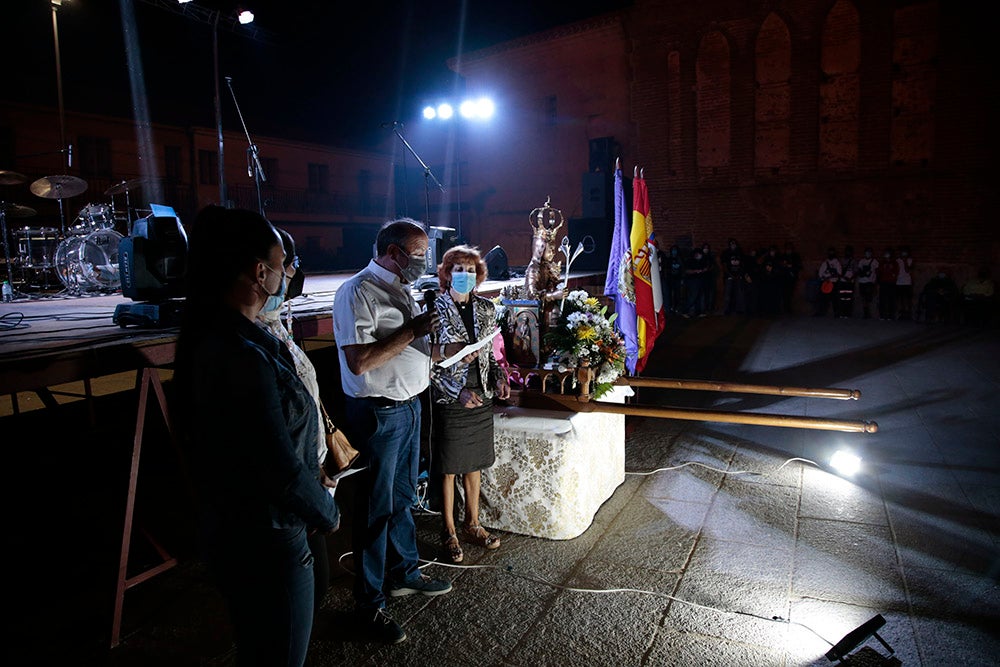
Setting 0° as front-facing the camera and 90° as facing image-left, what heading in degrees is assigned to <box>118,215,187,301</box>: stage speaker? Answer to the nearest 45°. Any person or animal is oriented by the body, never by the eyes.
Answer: approximately 45°

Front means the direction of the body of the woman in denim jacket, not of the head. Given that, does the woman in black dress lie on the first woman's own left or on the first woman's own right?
on the first woman's own left

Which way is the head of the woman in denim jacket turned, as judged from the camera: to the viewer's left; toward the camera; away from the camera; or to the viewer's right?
to the viewer's right

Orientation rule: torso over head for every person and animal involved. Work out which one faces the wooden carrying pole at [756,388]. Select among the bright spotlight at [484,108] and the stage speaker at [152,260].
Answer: the bright spotlight

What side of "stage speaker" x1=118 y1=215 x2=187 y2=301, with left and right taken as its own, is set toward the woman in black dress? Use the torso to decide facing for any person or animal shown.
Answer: left

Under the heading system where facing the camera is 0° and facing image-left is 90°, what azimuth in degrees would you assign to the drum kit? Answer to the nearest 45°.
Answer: approximately 315°

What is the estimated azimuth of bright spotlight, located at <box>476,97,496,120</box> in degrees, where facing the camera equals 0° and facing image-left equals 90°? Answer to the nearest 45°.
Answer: approximately 0°

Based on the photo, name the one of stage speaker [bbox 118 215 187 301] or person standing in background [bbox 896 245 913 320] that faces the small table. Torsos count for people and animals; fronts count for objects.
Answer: the person standing in background

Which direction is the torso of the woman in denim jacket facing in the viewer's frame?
to the viewer's right

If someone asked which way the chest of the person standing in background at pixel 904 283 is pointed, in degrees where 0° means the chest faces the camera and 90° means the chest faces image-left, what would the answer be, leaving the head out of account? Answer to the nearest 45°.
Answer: approximately 0°

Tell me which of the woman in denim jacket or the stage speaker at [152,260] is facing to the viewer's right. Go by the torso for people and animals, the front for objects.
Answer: the woman in denim jacket

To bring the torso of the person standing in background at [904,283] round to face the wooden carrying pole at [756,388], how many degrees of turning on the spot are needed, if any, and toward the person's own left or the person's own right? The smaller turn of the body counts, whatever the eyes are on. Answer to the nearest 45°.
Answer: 0° — they already face it
